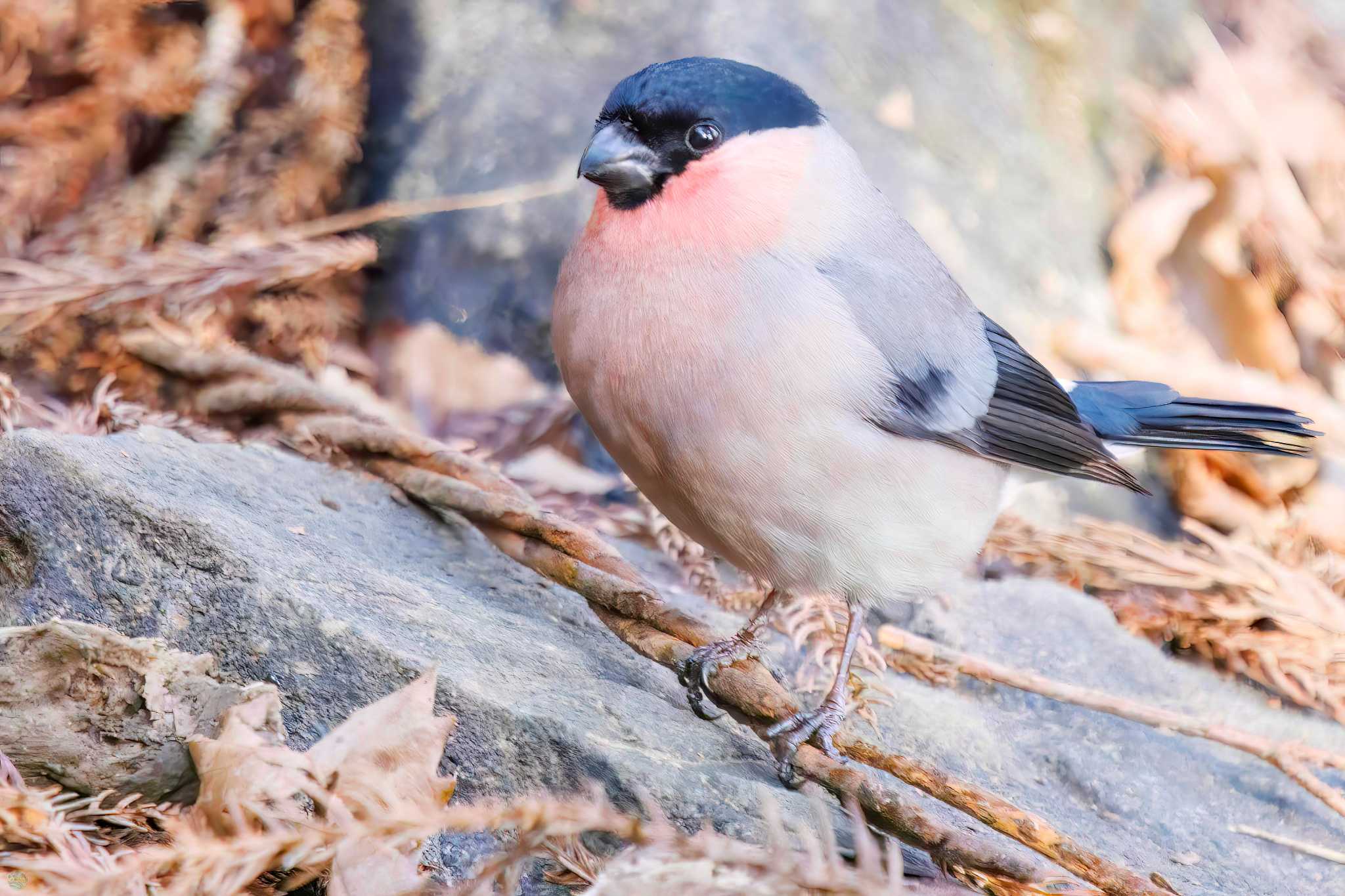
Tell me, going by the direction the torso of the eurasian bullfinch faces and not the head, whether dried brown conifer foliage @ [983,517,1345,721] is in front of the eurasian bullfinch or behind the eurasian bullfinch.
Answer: behind

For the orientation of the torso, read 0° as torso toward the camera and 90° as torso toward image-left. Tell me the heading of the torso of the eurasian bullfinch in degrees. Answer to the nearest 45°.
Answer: approximately 45°

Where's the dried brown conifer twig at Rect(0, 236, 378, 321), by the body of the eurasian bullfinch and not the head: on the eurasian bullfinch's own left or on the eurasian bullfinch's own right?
on the eurasian bullfinch's own right

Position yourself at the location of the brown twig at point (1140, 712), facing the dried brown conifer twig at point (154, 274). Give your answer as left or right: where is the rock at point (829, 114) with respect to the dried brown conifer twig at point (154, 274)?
right

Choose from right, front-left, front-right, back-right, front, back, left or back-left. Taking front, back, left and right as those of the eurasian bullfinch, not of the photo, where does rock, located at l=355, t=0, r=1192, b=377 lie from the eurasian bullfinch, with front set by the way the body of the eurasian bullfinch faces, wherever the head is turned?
back-right
